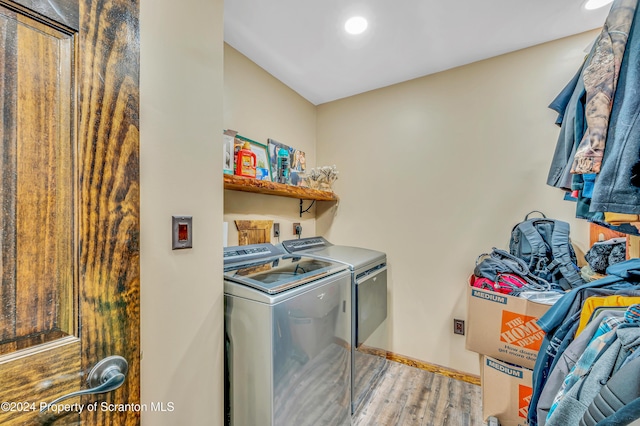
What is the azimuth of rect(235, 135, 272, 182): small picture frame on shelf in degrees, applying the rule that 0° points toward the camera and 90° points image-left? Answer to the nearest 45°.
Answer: approximately 315°

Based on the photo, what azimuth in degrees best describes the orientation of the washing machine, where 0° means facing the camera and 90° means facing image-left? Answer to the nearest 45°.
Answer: approximately 315°

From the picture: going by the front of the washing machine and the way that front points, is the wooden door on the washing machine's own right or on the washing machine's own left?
on the washing machine's own right

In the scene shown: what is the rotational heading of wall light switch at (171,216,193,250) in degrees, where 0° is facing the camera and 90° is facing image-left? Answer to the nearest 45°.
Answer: approximately 0°

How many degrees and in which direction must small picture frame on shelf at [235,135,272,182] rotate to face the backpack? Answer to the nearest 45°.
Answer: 0° — it already faces it
